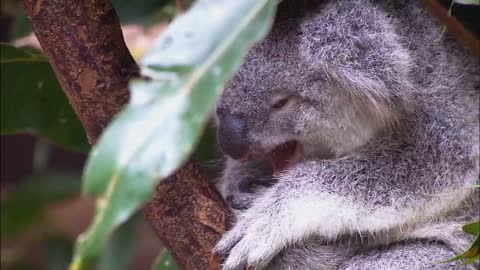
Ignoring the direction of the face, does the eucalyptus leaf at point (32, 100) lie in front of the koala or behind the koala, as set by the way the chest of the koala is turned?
in front

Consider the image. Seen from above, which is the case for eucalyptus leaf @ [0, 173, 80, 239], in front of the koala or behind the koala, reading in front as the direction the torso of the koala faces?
in front

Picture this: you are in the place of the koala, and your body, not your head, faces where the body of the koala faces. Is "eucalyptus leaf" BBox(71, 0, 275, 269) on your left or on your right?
on your left

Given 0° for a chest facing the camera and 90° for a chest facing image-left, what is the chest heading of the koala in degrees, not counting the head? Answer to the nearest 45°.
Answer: approximately 90°
